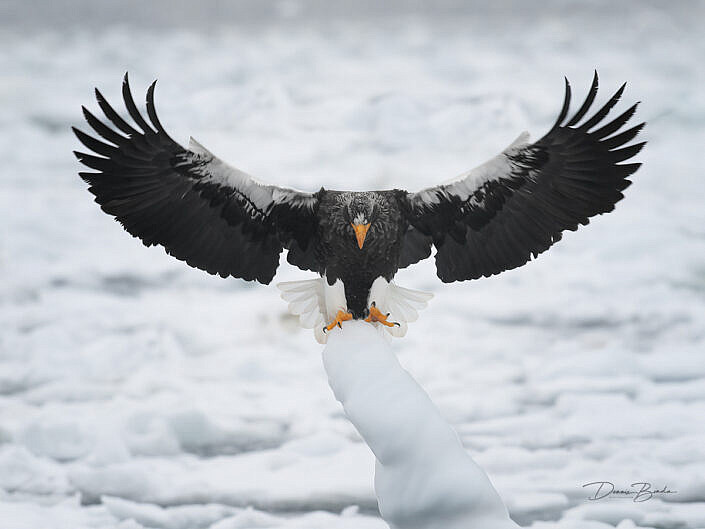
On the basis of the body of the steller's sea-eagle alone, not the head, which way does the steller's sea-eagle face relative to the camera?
toward the camera
